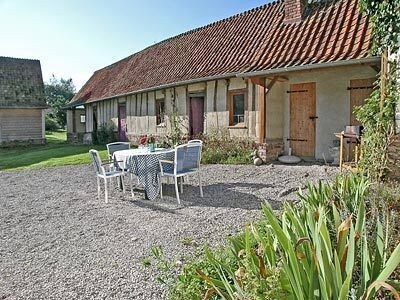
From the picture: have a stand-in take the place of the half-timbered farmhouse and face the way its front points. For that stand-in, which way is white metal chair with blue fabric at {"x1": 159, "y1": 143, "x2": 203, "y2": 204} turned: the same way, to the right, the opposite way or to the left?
to the right

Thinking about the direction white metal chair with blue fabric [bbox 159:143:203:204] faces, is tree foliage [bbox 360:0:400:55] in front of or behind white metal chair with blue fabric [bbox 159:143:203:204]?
behind

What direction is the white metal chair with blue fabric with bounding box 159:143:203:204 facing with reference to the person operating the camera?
facing away from the viewer and to the left of the viewer

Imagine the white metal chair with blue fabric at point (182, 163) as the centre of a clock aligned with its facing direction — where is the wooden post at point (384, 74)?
The wooden post is roughly at 5 o'clock from the white metal chair with blue fabric.

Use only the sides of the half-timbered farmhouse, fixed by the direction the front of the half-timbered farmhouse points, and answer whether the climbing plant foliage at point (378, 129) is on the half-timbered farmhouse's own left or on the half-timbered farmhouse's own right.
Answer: on the half-timbered farmhouse's own left

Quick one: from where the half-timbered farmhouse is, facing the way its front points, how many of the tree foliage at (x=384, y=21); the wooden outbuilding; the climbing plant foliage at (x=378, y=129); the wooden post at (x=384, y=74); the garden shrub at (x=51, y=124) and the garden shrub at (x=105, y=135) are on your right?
3

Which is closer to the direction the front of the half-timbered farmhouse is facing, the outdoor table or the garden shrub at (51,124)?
the outdoor table

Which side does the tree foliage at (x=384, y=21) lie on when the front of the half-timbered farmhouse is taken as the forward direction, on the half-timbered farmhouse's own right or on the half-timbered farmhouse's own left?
on the half-timbered farmhouse's own left

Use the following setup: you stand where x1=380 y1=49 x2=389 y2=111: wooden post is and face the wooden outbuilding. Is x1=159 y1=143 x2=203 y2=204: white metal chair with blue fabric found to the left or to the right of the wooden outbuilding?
left

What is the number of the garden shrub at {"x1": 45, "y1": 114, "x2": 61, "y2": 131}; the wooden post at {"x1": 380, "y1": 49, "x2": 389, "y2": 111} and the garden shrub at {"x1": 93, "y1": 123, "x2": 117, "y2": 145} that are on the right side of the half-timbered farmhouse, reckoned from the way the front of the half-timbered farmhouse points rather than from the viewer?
2

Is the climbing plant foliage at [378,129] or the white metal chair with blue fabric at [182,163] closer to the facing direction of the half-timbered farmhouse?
the white metal chair with blue fabric

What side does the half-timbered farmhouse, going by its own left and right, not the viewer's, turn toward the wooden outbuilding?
right

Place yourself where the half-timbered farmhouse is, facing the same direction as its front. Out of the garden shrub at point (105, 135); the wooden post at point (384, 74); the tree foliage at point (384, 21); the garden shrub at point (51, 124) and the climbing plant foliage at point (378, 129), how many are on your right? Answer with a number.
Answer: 2

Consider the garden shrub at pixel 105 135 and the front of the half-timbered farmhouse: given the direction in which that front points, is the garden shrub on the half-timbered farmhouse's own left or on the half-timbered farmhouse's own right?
on the half-timbered farmhouse's own right
